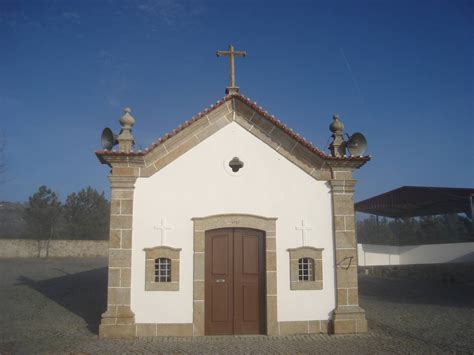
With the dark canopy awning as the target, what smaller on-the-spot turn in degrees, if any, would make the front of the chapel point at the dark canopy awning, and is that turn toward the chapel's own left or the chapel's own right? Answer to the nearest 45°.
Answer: approximately 135° to the chapel's own left

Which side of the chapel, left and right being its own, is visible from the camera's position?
front

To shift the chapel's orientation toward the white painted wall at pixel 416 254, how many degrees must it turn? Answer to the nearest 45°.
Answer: approximately 135° to its left

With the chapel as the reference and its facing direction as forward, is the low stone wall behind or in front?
behind
